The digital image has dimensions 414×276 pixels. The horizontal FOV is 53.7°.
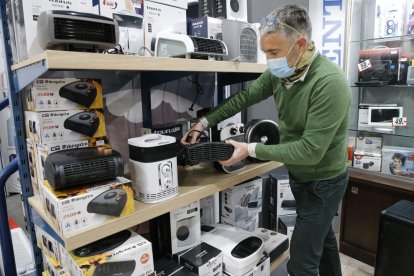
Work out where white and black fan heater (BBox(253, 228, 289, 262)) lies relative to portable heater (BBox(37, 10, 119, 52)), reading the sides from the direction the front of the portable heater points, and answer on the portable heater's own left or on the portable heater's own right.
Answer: on the portable heater's own left

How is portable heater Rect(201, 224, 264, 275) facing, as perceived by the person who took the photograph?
facing the viewer and to the right of the viewer

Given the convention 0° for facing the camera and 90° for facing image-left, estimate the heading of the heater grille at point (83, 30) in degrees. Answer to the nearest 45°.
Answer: approximately 315°

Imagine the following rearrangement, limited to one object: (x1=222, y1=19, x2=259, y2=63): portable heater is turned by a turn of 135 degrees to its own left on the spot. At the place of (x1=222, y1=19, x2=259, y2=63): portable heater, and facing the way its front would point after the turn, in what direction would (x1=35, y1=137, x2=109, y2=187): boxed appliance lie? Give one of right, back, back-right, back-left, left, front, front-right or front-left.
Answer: back-left

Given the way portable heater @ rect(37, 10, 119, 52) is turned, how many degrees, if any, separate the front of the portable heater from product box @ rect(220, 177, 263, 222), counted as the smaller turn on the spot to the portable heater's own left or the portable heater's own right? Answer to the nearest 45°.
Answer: approximately 90° to the portable heater's own left

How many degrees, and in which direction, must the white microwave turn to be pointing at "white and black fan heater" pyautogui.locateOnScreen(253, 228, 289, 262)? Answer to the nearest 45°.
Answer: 0° — it already faces it

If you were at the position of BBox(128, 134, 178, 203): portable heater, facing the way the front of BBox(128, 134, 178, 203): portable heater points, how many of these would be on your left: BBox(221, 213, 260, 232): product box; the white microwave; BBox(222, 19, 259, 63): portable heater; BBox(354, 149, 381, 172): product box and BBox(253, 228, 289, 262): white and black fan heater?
5

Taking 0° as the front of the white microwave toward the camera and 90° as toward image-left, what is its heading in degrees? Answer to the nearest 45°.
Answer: approximately 0°
